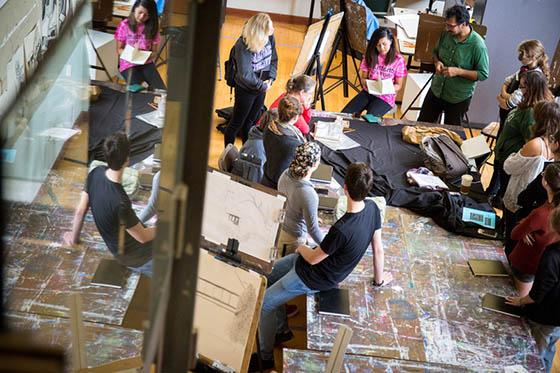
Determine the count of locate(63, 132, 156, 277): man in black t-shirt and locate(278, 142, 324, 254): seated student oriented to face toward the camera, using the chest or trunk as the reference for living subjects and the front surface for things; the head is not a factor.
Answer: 0

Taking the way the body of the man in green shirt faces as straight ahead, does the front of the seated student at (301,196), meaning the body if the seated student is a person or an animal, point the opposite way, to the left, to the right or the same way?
the opposite way

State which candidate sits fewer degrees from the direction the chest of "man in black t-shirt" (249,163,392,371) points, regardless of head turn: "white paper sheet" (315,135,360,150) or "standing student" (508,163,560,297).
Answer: the white paper sheet

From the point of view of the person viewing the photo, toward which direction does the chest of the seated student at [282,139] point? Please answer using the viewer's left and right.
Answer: facing away from the viewer and to the right of the viewer

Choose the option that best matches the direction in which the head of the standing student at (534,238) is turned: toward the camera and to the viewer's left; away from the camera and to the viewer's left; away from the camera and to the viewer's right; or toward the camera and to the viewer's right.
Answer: away from the camera and to the viewer's left

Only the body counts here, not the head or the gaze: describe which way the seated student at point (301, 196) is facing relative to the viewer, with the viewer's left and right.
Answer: facing away from the viewer and to the right of the viewer

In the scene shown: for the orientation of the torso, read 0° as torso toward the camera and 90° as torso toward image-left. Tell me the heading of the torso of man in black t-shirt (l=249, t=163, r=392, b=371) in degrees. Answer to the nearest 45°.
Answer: approximately 135°

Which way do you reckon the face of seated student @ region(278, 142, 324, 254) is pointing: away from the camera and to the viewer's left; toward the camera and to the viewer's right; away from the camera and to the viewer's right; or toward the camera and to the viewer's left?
away from the camera and to the viewer's right

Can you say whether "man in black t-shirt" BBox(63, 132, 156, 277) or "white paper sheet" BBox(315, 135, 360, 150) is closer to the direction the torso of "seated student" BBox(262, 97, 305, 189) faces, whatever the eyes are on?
the white paper sheet

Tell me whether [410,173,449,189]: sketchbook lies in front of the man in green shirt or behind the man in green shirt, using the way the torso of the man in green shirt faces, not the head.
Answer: in front
